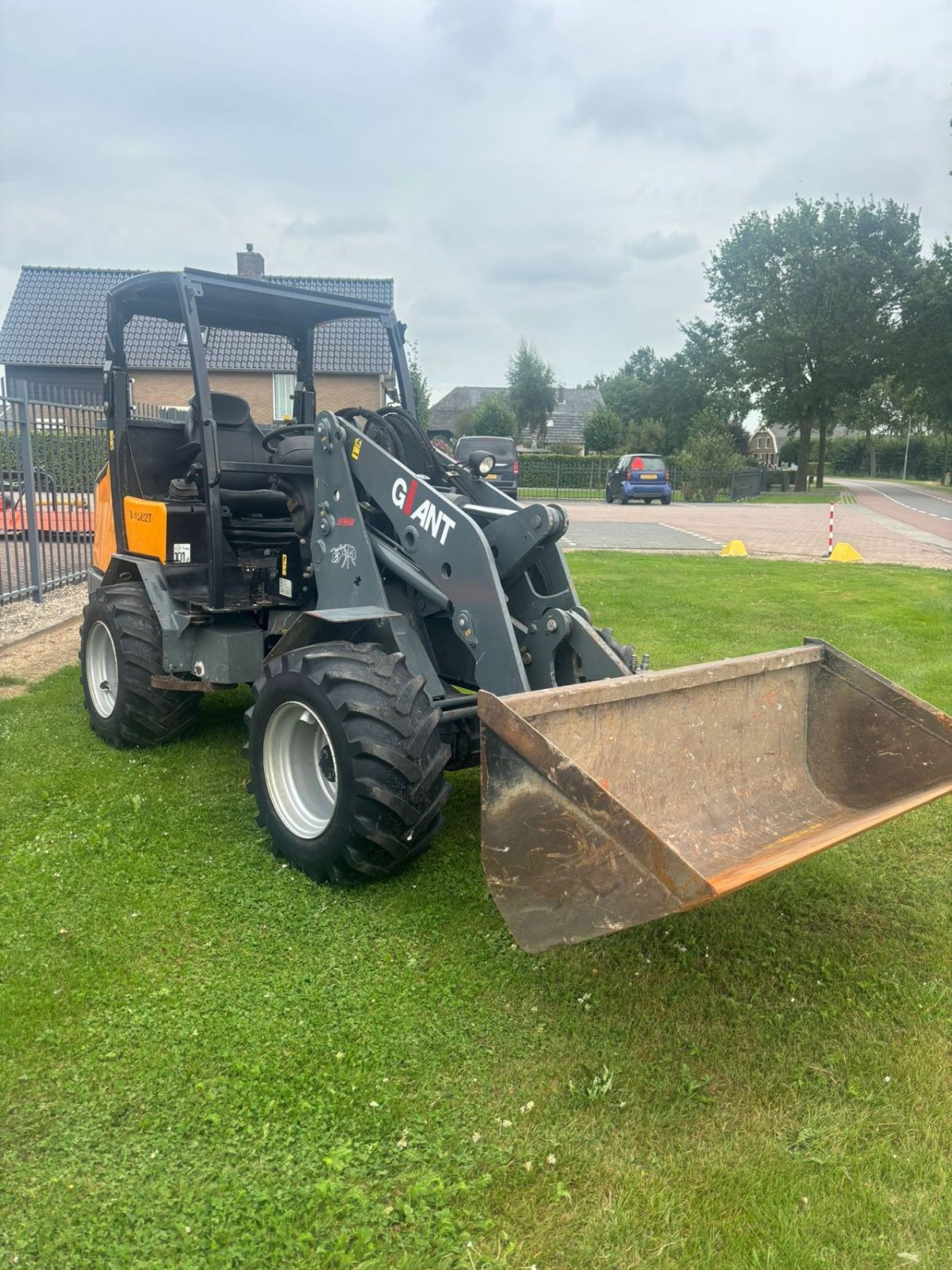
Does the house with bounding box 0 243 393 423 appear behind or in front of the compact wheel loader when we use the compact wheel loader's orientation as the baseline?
behind

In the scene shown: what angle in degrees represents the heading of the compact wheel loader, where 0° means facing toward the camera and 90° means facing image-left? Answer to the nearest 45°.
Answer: approximately 315°

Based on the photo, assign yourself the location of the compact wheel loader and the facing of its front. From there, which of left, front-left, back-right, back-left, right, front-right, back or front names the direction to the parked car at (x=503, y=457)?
back-left

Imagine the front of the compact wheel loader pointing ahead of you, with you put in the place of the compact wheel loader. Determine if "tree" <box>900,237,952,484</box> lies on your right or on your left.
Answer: on your left

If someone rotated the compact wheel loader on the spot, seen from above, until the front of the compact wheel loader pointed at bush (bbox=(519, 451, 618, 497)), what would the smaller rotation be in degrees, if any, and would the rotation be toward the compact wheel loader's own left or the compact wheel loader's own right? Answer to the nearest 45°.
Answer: approximately 135° to the compact wheel loader's own left

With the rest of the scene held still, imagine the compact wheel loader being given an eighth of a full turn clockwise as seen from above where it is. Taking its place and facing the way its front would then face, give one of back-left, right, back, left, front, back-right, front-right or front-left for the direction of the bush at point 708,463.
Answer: back

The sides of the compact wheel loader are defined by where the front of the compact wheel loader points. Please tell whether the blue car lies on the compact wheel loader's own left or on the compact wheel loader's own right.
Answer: on the compact wheel loader's own left
